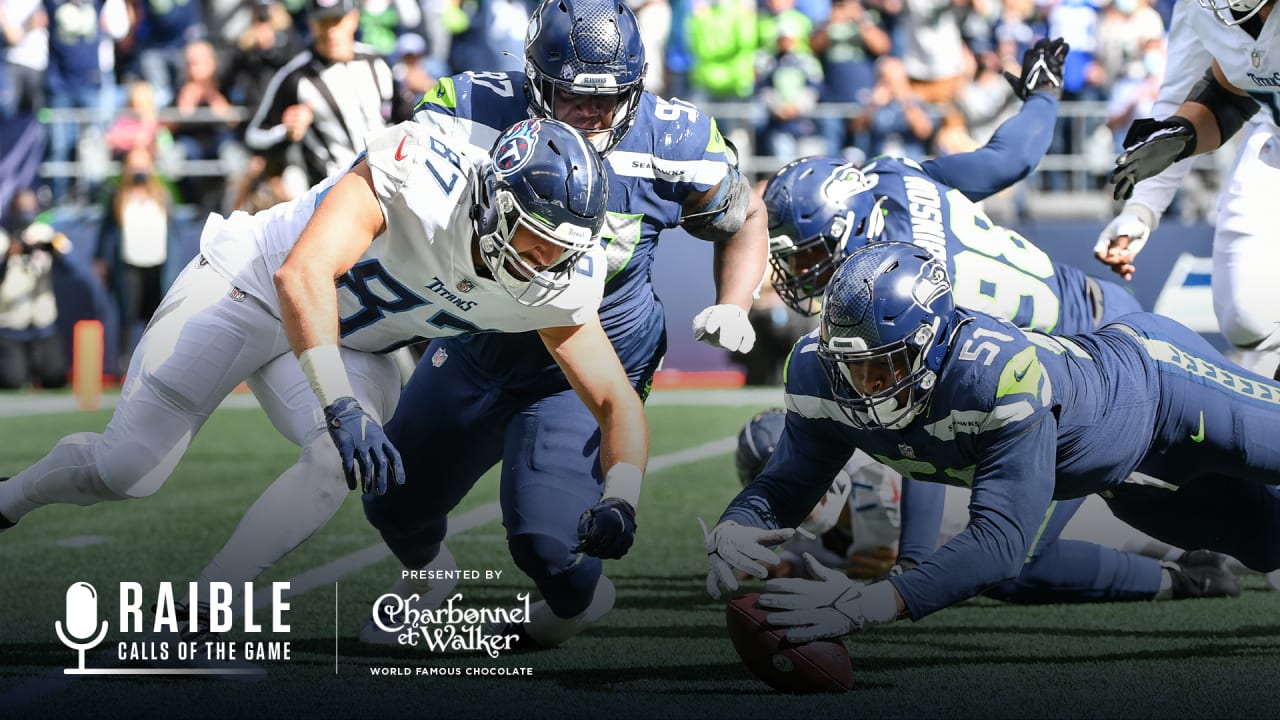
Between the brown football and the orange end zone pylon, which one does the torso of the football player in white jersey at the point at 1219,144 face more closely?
the brown football

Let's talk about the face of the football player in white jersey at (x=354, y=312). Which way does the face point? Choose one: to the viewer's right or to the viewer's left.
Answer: to the viewer's right

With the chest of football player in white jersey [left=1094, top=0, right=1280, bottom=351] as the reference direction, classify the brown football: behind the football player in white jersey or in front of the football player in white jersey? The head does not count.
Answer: in front

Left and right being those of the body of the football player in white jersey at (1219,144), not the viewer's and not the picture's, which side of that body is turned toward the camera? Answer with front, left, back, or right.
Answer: front

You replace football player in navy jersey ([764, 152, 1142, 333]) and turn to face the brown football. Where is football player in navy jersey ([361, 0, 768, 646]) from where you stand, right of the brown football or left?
right
